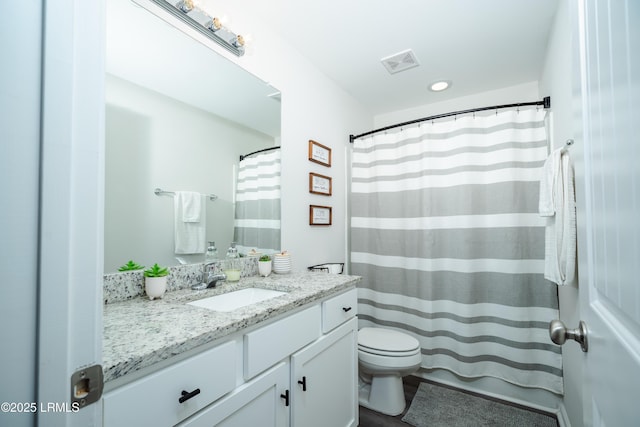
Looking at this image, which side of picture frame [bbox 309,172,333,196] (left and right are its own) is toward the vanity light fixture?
right

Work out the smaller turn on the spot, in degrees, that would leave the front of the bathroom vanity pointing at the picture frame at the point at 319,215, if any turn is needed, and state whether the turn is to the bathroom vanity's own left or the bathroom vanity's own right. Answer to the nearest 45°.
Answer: approximately 90° to the bathroom vanity's own left

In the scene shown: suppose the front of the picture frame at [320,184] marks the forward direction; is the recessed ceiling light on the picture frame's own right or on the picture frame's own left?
on the picture frame's own left

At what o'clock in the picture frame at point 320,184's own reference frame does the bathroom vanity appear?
The bathroom vanity is roughly at 2 o'clock from the picture frame.

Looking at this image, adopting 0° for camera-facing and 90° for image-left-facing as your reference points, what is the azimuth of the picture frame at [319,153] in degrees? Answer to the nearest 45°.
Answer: approximately 315°

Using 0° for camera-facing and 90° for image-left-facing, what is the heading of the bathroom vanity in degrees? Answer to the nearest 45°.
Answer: approximately 315°

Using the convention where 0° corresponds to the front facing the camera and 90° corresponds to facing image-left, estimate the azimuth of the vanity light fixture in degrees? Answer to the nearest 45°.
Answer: approximately 315°
